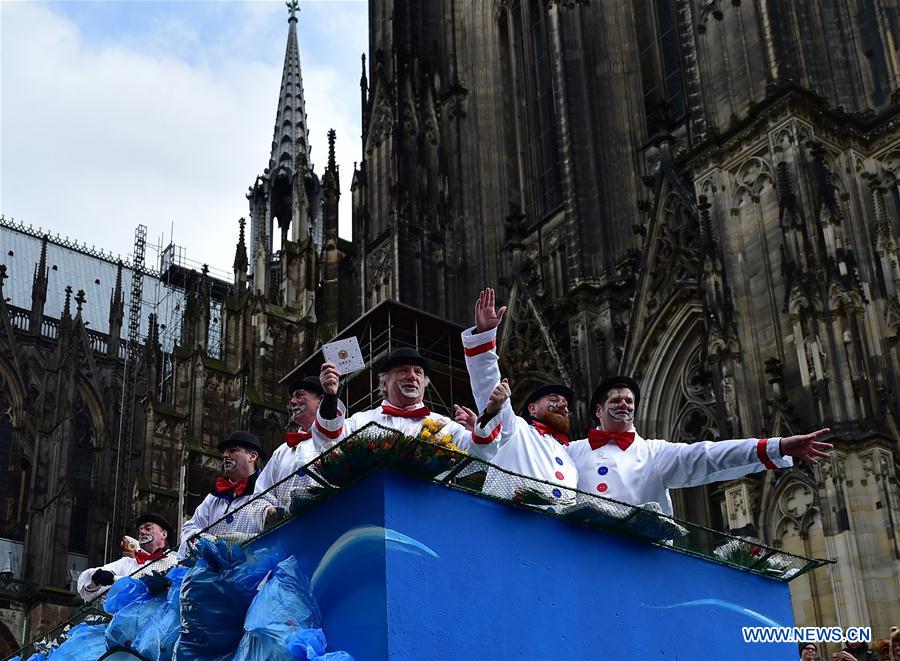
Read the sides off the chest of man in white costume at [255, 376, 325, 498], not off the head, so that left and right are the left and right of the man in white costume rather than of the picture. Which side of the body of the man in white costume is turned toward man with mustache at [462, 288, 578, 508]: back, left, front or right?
left

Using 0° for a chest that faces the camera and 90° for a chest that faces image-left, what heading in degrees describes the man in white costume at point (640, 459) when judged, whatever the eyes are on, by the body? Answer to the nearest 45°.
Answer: approximately 0°

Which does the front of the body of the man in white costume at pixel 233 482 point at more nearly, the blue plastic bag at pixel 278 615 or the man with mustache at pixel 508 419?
the blue plastic bag

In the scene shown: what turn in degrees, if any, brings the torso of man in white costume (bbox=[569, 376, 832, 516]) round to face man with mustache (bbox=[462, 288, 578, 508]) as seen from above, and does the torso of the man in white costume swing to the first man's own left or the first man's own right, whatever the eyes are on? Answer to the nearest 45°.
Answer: approximately 45° to the first man's own right

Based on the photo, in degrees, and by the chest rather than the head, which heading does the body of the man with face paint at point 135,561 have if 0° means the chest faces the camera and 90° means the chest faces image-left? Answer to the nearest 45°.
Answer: approximately 45°

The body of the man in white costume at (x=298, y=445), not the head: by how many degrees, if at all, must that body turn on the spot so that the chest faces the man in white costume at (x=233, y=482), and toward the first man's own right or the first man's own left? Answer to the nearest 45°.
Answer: approximately 90° to the first man's own right
